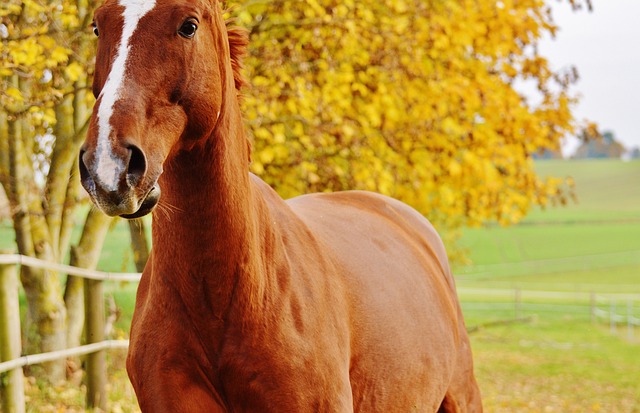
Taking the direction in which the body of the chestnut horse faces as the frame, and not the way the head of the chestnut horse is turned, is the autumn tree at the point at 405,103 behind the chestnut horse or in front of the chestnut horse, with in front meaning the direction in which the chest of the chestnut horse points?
behind

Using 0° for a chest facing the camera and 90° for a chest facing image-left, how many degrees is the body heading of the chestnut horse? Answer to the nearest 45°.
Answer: approximately 45°
